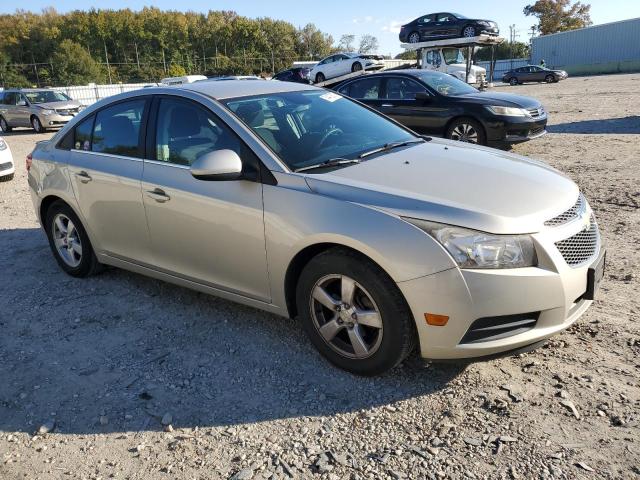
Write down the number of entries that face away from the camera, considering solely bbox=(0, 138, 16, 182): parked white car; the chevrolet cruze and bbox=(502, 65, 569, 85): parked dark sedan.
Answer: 0

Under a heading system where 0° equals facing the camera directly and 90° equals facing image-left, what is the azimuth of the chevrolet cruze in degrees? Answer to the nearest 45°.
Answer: approximately 315°

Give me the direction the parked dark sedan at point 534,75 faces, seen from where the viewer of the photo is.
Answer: facing to the right of the viewer

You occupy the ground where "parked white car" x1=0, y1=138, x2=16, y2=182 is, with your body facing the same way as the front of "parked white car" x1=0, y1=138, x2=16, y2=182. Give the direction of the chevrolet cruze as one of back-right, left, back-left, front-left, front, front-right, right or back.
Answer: front-right

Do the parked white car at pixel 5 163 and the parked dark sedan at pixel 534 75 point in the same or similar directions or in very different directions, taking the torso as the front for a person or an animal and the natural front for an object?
same or similar directions

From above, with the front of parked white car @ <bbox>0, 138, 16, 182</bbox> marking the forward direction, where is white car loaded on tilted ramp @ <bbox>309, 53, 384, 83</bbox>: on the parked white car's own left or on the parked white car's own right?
on the parked white car's own left

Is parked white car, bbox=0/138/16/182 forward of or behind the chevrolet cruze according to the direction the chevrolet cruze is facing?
behind

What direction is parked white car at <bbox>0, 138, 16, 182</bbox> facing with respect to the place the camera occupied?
facing the viewer and to the right of the viewer
